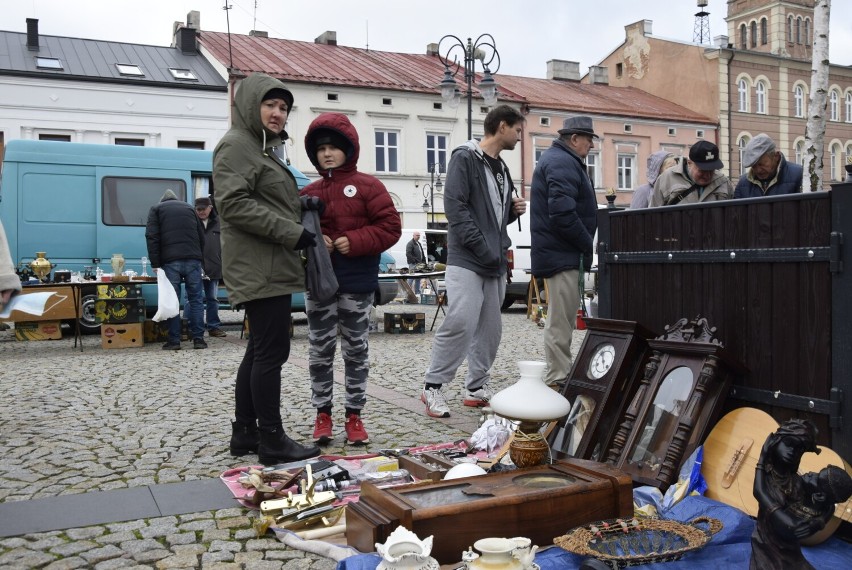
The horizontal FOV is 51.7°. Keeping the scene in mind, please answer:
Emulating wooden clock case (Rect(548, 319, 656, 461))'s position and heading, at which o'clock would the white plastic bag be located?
The white plastic bag is roughly at 3 o'clock from the wooden clock case.

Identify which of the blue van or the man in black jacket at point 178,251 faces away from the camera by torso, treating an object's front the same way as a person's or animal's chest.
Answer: the man in black jacket

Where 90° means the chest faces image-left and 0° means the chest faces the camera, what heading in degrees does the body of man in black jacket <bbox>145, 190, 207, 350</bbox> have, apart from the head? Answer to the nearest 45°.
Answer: approximately 180°

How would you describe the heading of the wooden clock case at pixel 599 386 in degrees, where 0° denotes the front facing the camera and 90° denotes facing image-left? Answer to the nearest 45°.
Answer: approximately 45°

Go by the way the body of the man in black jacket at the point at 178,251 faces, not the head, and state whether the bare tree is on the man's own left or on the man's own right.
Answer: on the man's own right

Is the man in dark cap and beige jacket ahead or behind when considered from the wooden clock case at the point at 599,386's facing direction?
behind
